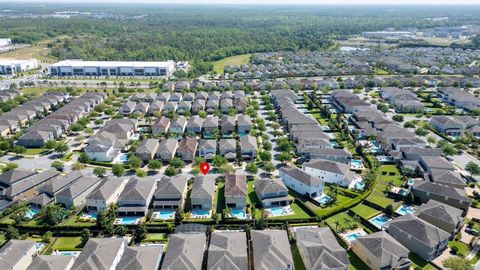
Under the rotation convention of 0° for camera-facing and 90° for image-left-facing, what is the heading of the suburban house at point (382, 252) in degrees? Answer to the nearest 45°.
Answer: approximately 315°

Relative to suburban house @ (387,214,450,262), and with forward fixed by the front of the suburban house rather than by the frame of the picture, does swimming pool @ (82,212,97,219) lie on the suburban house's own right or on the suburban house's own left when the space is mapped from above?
on the suburban house's own right

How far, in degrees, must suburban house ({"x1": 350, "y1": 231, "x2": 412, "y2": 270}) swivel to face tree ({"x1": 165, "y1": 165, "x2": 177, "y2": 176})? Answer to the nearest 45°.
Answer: approximately 135° to its right

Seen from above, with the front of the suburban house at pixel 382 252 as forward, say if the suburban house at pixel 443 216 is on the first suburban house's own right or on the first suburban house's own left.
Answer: on the first suburban house's own left

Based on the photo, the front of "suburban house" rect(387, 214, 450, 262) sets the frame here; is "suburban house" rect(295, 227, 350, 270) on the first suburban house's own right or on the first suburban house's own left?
on the first suburban house's own right

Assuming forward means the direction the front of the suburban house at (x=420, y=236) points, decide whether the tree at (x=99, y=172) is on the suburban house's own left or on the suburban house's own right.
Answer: on the suburban house's own right

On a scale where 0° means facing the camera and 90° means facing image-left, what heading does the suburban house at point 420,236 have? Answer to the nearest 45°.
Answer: approximately 315°

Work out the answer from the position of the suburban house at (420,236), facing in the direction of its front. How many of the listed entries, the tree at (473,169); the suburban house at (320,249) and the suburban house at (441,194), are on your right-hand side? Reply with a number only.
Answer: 1

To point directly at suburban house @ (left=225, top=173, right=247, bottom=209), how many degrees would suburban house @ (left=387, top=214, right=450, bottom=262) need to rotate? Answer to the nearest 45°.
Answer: approximately 135° to its right

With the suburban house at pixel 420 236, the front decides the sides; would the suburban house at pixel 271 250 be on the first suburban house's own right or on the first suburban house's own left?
on the first suburban house's own right
